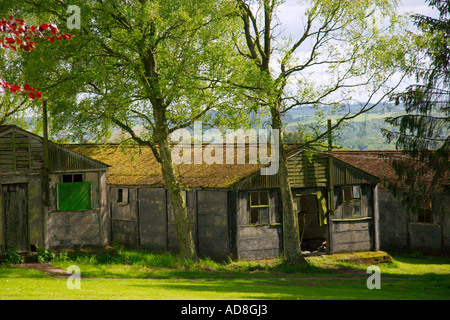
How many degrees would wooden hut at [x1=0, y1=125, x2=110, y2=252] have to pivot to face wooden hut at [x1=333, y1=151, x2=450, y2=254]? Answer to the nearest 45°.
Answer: approximately 90° to its left

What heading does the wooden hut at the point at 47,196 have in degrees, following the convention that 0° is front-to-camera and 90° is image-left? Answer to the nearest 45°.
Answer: approximately 0°

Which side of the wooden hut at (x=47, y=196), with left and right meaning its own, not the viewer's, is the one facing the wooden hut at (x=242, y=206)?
left

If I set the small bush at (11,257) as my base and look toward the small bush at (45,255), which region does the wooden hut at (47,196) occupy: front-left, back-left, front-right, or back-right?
front-left
